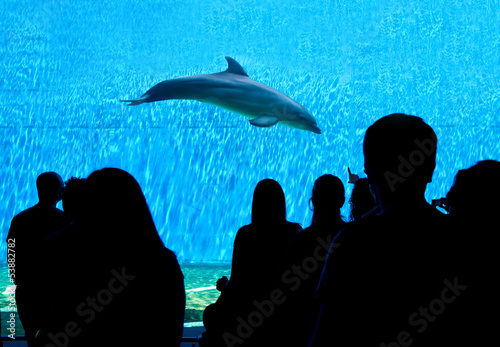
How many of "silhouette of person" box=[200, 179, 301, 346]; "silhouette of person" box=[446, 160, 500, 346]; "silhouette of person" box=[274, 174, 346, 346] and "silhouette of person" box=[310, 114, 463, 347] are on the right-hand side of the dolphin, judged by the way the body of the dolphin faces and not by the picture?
4

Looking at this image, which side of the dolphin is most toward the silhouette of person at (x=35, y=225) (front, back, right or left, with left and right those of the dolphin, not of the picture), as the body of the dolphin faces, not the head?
right

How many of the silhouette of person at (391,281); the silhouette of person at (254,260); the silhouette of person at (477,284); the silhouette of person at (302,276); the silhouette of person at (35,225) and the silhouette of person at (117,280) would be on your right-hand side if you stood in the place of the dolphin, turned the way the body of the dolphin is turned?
6

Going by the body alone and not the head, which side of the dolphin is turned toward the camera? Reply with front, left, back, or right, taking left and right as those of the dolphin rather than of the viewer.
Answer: right

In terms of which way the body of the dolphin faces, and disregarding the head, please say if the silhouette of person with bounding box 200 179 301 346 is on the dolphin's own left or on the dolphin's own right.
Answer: on the dolphin's own right

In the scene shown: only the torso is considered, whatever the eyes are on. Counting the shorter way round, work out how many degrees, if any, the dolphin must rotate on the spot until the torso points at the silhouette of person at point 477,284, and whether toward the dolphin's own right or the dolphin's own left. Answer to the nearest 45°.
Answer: approximately 90° to the dolphin's own right

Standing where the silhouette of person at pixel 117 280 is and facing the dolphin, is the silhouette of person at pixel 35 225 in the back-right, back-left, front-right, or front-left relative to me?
front-left

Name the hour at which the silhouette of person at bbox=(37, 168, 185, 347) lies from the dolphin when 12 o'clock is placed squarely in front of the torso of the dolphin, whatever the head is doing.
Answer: The silhouette of person is roughly at 3 o'clock from the dolphin.

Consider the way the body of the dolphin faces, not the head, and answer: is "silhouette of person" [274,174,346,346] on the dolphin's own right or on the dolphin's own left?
on the dolphin's own right

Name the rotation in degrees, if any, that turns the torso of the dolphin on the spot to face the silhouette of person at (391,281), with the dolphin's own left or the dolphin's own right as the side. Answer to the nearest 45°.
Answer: approximately 90° to the dolphin's own right

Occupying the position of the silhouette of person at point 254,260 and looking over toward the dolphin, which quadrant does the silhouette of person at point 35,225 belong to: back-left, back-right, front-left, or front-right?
front-left

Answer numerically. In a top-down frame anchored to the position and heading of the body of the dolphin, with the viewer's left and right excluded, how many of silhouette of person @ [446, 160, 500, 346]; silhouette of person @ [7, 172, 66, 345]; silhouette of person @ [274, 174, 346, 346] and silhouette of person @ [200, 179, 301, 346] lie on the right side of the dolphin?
4
